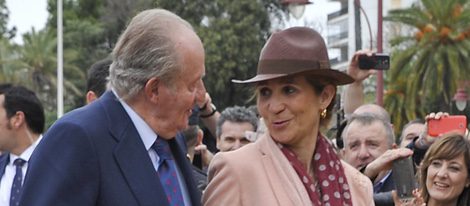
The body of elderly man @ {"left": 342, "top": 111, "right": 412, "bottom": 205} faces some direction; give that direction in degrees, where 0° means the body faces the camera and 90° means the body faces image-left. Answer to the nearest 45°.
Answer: approximately 45°

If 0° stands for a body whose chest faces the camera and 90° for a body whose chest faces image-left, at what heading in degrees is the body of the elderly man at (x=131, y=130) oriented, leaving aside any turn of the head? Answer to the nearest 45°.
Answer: approximately 315°

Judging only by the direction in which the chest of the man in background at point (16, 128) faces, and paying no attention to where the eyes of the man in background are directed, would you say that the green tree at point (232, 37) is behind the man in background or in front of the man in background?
behind

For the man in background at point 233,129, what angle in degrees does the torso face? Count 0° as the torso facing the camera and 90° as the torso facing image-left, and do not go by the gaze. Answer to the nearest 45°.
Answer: approximately 0°

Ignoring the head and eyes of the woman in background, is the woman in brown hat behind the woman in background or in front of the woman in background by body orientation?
in front

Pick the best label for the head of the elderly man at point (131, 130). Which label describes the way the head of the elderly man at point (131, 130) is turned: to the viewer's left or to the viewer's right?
to the viewer's right

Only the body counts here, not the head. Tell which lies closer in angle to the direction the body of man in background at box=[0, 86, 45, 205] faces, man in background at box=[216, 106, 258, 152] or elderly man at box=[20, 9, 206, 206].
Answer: the elderly man
